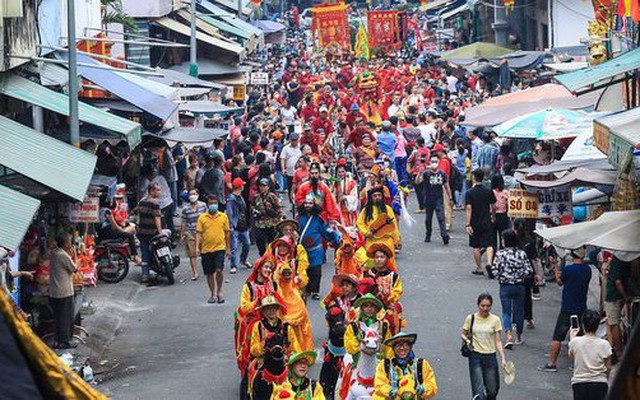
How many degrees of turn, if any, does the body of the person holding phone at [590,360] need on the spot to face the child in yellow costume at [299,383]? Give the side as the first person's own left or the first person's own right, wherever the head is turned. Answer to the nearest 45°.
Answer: approximately 135° to the first person's own left

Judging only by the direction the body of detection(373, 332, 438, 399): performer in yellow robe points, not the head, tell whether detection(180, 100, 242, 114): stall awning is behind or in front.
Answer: behind

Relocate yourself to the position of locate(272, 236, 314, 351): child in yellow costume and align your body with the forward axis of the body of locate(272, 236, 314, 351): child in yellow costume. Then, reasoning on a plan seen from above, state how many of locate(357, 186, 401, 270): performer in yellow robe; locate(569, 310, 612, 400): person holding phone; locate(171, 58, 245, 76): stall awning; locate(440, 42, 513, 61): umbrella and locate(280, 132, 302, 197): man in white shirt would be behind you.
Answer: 4

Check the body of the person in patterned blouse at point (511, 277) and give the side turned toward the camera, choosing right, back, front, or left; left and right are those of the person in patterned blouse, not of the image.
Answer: back

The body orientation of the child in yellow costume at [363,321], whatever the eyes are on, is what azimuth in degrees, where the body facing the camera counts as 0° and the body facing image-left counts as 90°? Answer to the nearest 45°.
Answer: approximately 0°

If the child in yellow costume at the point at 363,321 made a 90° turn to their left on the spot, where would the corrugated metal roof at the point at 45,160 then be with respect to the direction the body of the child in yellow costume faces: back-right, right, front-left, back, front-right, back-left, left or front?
back-left

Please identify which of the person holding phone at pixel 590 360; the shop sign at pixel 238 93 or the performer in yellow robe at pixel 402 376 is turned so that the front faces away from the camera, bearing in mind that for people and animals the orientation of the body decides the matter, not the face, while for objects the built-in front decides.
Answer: the person holding phone

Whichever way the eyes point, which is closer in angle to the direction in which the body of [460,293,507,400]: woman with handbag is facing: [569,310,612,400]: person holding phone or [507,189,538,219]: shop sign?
the person holding phone

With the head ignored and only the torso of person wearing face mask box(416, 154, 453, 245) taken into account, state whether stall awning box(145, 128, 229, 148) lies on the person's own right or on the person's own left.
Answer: on the person's own right

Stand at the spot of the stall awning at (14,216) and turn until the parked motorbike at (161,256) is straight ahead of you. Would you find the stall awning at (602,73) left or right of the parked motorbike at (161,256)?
right

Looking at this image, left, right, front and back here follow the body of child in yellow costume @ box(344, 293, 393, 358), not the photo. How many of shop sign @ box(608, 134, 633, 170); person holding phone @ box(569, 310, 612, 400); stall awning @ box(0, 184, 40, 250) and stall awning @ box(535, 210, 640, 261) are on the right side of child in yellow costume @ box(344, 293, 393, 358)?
1

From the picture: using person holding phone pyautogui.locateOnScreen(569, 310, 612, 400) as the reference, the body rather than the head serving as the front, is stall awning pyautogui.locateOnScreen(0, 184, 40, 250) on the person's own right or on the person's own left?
on the person's own left

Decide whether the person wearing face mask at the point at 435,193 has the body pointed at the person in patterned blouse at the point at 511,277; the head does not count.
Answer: yes
